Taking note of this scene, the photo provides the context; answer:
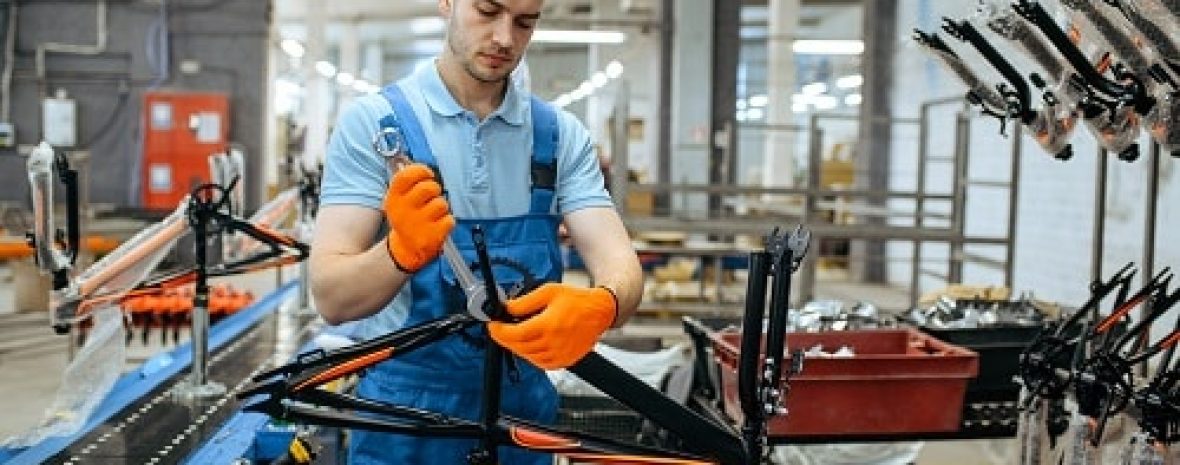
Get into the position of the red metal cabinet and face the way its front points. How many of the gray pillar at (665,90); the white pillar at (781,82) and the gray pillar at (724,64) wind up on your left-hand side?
3

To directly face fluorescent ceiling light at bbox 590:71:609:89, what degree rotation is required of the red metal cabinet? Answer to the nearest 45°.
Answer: approximately 135° to its left

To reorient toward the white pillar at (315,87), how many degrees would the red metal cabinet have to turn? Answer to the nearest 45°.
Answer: approximately 180°

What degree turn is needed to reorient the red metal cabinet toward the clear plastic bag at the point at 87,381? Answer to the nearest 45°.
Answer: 0° — it already faces it

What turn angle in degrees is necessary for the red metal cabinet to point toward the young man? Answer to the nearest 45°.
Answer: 0° — it already faces them

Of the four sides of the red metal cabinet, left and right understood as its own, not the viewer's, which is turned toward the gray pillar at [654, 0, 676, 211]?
left

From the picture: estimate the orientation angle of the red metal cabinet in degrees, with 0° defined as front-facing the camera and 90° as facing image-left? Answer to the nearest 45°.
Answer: approximately 0°

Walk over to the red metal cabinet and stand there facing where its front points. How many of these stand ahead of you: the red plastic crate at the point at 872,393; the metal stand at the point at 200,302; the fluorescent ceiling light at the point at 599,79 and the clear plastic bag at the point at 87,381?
3

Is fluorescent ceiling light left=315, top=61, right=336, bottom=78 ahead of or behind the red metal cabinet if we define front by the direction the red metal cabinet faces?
behind

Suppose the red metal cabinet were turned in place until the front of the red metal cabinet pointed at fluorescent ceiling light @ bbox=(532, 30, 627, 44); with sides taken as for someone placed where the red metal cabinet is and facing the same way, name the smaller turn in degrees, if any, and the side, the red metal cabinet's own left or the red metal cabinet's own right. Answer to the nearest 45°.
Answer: approximately 90° to the red metal cabinet's own left

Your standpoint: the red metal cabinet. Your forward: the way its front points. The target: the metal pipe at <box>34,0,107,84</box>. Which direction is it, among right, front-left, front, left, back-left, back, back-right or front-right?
back-right

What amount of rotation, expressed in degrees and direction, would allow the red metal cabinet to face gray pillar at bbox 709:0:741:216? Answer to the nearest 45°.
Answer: approximately 90° to its left

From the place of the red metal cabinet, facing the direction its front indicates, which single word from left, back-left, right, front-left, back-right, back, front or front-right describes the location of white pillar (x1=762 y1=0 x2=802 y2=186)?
left

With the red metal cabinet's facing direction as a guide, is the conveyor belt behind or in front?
in front

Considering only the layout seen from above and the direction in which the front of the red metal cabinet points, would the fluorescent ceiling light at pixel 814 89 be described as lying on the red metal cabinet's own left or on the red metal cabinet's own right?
on the red metal cabinet's own left

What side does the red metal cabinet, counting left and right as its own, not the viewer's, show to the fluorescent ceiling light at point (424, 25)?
back

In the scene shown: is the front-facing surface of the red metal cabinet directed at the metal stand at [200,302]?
yes
